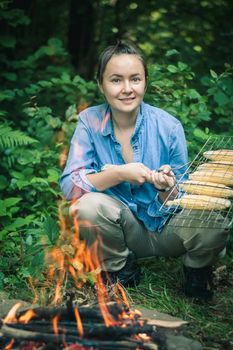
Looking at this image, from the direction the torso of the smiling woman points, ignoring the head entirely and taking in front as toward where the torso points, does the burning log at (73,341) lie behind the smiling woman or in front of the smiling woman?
in front

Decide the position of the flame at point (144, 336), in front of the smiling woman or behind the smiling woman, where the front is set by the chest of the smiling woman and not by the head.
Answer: in front

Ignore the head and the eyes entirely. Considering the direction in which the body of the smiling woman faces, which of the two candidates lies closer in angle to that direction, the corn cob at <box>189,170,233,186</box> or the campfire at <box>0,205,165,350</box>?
the campfire

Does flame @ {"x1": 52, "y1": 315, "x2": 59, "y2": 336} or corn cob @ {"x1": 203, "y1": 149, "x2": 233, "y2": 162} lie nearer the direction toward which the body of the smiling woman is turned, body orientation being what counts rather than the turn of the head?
the flame

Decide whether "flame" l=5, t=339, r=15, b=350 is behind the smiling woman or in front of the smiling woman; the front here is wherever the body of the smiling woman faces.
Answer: in front

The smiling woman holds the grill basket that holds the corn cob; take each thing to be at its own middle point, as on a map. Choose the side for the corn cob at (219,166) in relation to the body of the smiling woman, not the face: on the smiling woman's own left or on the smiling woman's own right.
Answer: on the smiling woman's own left

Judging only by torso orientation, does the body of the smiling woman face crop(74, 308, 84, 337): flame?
yes

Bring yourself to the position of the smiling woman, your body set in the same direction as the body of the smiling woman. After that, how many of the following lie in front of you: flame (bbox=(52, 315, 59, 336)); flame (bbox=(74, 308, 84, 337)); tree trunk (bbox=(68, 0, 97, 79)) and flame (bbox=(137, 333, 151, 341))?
3

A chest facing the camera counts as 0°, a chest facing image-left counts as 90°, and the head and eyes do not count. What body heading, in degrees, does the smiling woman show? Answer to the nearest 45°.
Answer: approximately 0°
